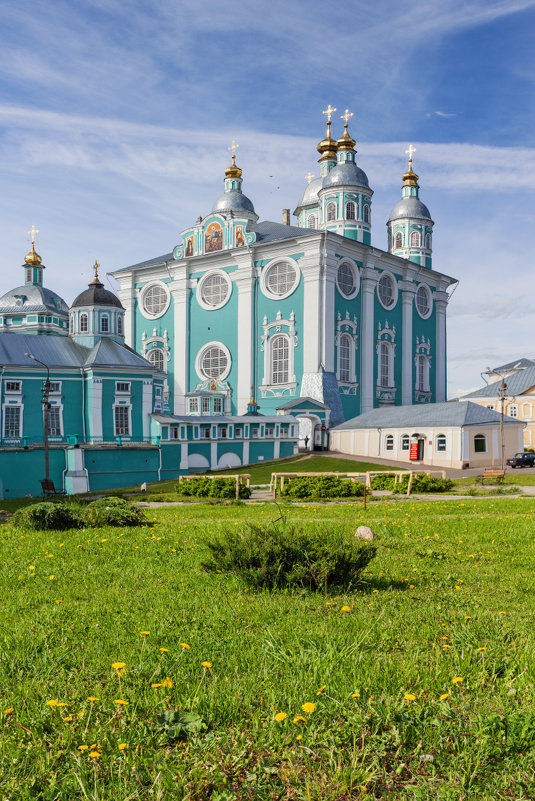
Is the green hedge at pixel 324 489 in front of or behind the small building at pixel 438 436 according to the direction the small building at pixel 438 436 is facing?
in front

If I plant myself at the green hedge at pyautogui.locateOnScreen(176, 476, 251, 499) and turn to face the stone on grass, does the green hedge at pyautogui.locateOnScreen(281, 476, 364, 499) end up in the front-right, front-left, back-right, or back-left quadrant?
front-left

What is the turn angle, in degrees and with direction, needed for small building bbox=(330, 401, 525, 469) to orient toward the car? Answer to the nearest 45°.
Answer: approximately 135° to its left

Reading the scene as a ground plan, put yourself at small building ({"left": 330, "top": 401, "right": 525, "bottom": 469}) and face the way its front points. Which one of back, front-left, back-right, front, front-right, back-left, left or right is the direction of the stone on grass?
front-left

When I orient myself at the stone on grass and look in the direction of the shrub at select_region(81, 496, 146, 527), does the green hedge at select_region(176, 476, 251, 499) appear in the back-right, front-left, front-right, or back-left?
front-right

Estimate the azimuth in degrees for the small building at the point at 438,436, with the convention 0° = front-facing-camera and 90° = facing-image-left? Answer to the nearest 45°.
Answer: approximately 45°

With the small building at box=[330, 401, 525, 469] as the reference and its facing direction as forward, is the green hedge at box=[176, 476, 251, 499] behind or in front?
in front
